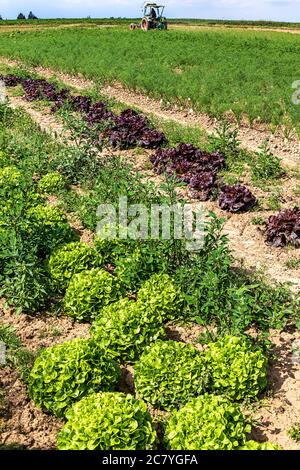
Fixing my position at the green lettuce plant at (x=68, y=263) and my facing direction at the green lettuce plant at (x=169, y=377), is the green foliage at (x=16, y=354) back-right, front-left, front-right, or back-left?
front-right

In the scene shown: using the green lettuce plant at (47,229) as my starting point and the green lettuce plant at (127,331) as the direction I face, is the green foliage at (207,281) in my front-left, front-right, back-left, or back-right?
front-left

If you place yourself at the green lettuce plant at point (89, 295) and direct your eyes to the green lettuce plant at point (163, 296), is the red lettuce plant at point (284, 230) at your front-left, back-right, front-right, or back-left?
front-left

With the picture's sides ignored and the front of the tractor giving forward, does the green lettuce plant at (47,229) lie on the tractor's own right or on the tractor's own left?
on the tractor's own right
